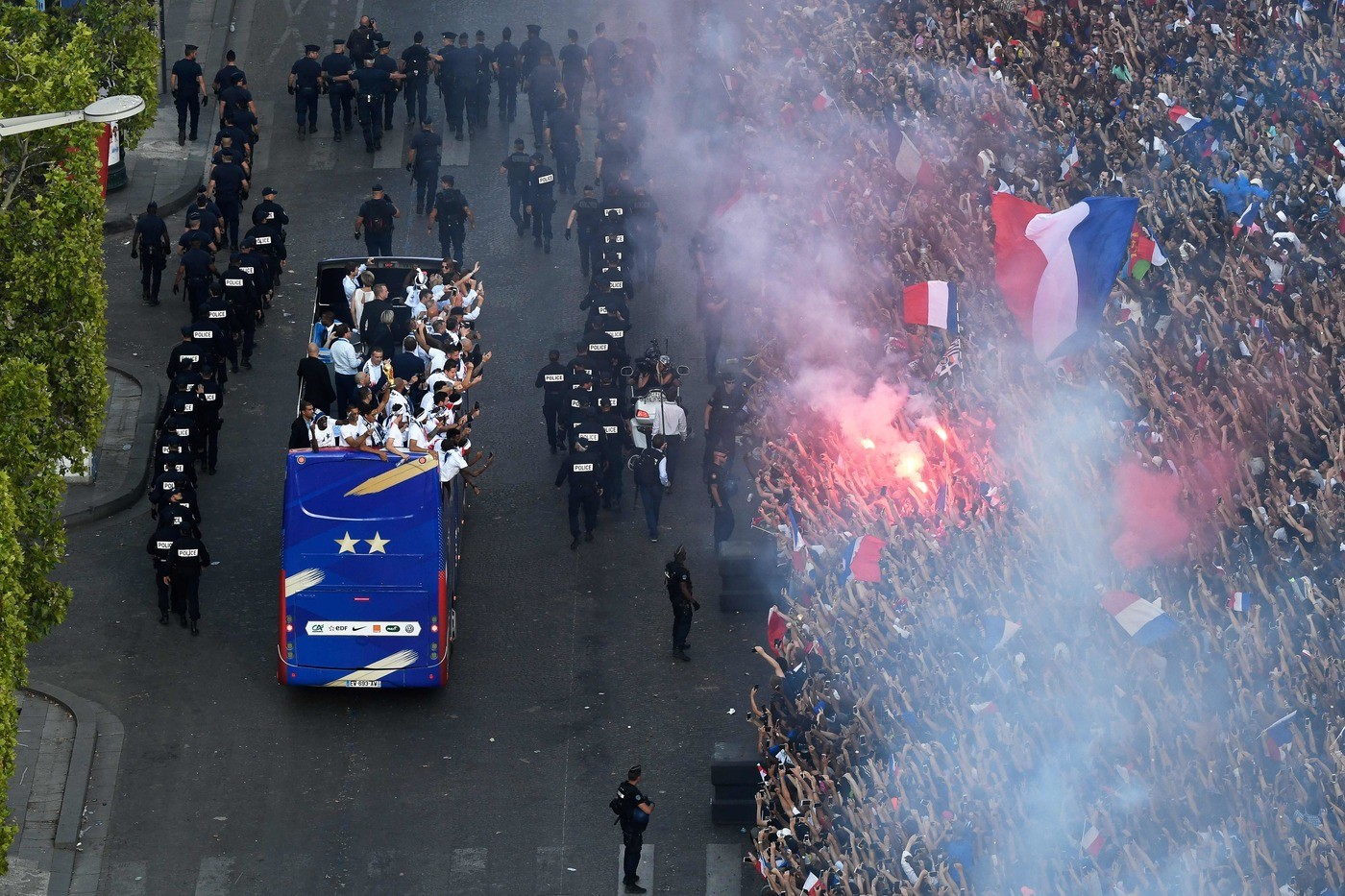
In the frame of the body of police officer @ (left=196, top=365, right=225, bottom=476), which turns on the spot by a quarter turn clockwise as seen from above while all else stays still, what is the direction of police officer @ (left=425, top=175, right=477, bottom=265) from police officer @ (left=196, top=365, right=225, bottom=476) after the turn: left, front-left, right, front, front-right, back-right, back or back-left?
front-left

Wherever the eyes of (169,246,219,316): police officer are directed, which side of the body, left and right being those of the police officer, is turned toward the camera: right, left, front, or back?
back

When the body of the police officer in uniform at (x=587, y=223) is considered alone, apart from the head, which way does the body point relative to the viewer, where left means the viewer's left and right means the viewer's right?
facing away from the viewer

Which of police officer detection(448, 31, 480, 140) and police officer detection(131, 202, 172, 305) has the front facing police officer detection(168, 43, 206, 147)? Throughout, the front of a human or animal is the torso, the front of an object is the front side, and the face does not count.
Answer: police officer detection(131, 202, 172, 305)

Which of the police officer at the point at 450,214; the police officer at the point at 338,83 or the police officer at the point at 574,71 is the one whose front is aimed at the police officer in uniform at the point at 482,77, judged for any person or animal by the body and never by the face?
the police officer at the point at 450,214

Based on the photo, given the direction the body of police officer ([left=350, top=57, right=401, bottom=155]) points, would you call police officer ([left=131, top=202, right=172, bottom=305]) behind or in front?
behind

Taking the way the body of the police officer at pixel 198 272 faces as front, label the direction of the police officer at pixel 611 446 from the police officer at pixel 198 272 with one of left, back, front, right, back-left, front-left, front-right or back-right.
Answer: back-right

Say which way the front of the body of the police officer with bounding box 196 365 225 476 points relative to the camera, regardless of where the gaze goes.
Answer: away from the camera

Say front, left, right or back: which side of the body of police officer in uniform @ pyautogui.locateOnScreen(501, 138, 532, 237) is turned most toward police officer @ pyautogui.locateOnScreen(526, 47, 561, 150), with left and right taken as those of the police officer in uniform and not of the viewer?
front

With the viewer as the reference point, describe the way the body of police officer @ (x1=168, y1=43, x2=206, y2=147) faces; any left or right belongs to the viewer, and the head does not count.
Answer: facing away from the viewer

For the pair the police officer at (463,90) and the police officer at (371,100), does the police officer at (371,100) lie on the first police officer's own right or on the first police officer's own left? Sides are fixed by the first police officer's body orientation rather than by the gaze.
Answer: on the first police officer's own left

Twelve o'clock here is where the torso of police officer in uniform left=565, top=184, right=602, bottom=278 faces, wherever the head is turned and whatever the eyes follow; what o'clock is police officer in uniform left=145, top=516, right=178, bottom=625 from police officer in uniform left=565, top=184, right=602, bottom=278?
police officer in uniform left=145, top=516, right=178, bottom=625 is roughly at 7 o'clock from police officer in uniform left=565, top=184, right=602, bottom=278.

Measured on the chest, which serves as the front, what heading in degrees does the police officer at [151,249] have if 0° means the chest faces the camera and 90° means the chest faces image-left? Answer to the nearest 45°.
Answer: approximately 180°

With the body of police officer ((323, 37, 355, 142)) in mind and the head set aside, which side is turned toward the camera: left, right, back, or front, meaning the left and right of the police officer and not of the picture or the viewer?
back

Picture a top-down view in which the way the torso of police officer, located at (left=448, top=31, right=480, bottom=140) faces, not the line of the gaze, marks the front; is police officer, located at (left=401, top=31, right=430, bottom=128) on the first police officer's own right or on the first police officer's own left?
on the first police officer's own left

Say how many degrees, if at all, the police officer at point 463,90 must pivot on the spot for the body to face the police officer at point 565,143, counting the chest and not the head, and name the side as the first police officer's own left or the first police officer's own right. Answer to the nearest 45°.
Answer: approximately 135° to the first police officer's own right

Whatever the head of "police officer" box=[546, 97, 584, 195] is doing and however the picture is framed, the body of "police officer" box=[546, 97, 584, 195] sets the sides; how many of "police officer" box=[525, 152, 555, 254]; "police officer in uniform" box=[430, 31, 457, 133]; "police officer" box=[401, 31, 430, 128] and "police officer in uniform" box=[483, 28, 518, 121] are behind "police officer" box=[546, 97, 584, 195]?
1

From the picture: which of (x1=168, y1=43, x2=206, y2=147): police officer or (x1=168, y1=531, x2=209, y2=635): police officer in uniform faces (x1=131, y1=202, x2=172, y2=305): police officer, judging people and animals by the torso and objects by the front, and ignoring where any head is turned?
the police officer in uniform

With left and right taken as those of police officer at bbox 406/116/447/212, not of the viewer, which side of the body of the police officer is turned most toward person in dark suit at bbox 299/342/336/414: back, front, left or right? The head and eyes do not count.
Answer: back

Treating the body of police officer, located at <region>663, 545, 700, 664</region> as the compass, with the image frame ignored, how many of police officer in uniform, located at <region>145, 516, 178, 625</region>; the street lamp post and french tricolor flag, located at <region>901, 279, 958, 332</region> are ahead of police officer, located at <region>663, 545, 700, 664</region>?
1
